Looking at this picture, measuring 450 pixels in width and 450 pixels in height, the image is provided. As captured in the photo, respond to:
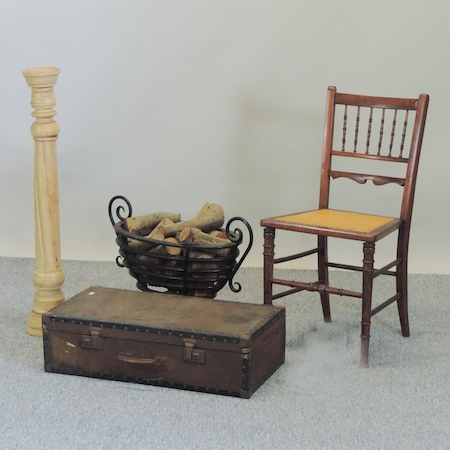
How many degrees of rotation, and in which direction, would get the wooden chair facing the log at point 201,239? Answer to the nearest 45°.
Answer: approximately 45° to its right

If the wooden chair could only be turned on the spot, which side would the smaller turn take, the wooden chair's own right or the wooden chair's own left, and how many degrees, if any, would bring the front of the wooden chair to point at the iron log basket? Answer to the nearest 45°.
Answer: approximately 45° to the wooden chair's own right

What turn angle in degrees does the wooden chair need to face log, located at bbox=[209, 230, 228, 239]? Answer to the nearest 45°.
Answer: approximately 45° to its right

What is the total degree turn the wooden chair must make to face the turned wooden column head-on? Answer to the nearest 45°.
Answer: approximately 45° to its right

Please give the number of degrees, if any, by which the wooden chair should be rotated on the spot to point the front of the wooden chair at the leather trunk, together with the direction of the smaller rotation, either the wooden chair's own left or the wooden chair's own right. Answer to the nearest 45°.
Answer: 0° — it already faces it

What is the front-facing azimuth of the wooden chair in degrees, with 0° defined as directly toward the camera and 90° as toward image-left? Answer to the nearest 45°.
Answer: approximately 45°
